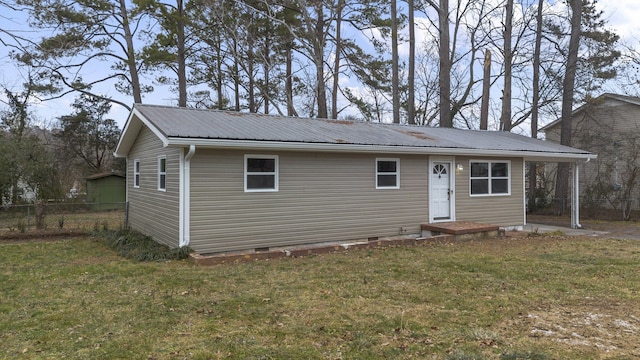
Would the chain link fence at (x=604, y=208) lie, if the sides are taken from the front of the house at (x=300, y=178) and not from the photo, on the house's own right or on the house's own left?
on the house's own left

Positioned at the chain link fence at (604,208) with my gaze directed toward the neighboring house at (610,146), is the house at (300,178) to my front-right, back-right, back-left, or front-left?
back-left

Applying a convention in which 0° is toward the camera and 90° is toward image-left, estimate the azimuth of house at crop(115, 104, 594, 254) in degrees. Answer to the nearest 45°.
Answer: approximately 315°

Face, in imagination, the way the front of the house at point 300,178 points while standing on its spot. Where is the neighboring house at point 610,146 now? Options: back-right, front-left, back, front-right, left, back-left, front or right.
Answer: left
